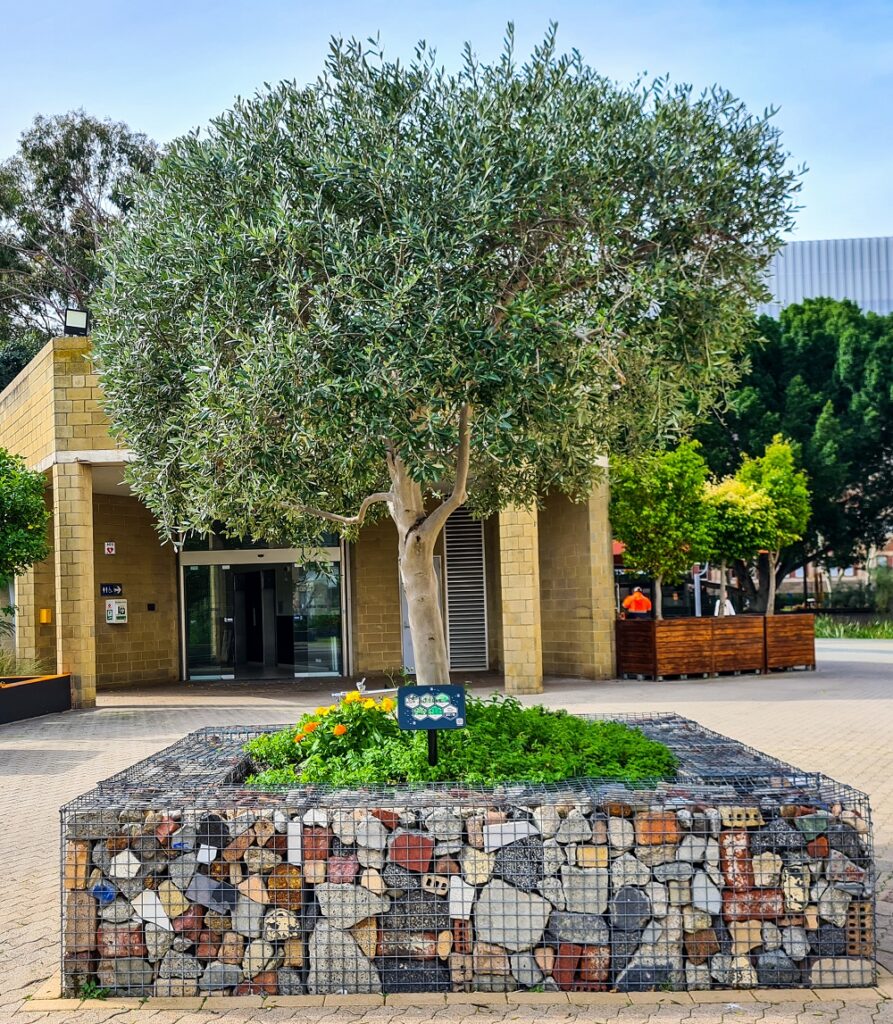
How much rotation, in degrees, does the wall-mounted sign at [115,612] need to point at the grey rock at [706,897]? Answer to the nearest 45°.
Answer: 0° — it already faces it

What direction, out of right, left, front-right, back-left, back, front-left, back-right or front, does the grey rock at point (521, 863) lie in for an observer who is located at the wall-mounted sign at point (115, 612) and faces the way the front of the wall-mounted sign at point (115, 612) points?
front

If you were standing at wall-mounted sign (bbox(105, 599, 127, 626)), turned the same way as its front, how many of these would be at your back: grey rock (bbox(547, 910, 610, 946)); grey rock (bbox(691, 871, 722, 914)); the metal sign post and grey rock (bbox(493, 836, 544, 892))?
0

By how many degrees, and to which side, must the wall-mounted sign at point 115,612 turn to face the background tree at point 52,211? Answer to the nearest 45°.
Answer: approximately 180°

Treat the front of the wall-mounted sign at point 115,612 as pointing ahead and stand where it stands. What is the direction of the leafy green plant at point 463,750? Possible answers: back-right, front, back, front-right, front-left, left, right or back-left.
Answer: front

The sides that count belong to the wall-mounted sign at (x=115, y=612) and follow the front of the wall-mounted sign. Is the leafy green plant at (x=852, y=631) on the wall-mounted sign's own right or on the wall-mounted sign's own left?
on the wall-mounted sign's own left

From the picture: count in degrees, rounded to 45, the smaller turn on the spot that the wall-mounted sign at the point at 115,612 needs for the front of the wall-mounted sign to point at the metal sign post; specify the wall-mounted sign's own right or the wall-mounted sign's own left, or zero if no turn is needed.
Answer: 0° — it already faces it

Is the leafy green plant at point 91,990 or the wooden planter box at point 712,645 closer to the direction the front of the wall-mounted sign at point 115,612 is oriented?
the leafy green plant

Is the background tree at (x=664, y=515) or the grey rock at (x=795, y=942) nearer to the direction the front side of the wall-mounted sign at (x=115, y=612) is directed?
the grey rock

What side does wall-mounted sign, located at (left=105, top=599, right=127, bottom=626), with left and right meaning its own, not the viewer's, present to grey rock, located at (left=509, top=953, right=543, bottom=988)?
front

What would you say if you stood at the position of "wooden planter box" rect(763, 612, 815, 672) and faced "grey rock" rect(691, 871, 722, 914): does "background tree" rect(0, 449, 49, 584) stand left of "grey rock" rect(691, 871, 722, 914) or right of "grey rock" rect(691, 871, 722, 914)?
right

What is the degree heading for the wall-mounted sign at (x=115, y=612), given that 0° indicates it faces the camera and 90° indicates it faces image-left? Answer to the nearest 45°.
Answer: approximately 0°

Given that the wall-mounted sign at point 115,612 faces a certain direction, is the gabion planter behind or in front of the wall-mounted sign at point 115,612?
in front

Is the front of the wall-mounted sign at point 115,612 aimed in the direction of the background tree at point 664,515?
no

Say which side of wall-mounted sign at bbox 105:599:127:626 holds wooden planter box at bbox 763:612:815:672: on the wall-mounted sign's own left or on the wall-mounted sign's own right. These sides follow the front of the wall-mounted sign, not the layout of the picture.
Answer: on the wall-mounted sign's own left

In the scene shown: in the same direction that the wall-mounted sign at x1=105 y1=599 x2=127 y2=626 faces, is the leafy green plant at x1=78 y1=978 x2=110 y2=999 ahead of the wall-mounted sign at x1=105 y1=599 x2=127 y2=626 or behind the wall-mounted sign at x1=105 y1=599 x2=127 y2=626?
ahead

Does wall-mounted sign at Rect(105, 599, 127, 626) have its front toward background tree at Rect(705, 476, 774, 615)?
no

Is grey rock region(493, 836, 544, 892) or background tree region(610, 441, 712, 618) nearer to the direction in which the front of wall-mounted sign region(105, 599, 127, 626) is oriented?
the grey rock
